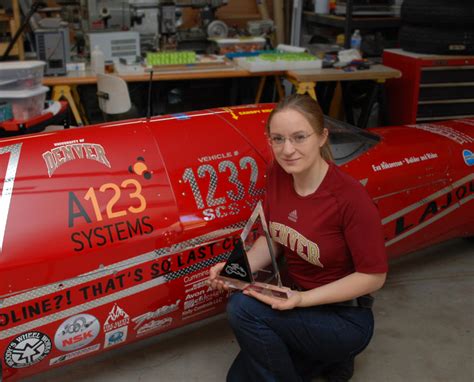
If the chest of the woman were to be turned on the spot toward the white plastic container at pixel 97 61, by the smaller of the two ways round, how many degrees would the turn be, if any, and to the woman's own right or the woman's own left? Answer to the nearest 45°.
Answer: approximately 90° to the woman's own right

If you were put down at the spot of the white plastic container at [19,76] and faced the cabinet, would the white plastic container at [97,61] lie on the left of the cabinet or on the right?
left

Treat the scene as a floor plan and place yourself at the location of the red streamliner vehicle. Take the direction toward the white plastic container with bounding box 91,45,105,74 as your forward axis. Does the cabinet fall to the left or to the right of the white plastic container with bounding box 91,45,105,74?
right

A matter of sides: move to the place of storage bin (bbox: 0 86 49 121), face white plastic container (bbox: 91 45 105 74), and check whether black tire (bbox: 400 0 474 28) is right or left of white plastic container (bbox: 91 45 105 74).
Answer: right

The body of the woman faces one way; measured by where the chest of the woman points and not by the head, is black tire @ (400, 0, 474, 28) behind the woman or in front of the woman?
behind

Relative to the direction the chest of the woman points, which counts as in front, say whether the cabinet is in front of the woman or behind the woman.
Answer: behind

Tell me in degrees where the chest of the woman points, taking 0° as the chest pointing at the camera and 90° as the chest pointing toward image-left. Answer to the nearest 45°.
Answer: approximately 45°

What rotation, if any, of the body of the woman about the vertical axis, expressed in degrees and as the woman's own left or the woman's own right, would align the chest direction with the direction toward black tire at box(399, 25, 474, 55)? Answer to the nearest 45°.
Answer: approximately 135° to the woman's own right

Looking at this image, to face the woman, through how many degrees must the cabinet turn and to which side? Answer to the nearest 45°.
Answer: approximately 45° to its right
